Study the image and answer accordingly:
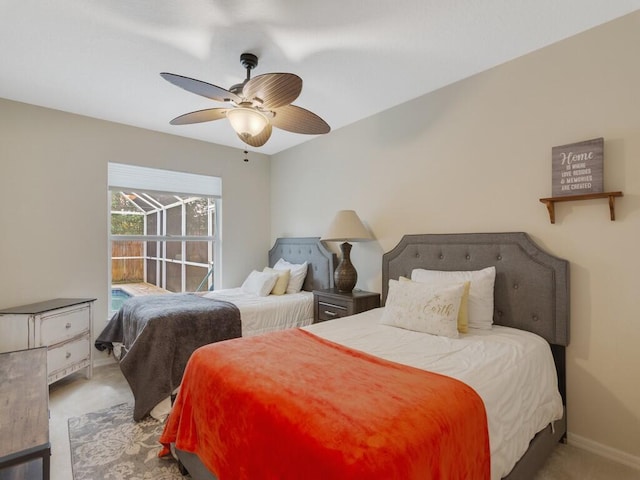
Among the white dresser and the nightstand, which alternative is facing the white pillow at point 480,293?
the white dresser

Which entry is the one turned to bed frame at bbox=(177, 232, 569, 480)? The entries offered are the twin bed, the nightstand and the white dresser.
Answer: the white dresser

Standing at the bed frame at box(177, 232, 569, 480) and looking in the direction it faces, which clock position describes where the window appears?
The window is roughly at 2 o'clock from the bed frame.

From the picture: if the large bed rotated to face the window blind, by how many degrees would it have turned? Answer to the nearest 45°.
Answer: approximately 90° to its right

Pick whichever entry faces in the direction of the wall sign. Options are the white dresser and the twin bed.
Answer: the white dresser

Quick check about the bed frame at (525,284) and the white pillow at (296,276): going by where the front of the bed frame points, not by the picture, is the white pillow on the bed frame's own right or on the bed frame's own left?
on the bed frame's own right

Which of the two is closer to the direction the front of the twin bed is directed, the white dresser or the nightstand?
the white dresser

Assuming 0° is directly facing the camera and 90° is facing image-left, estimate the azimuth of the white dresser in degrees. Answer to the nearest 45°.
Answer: approximately 315°

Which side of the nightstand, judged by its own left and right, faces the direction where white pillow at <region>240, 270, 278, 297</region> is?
right

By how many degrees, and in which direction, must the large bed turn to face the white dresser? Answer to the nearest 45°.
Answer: approximately 45° to its right

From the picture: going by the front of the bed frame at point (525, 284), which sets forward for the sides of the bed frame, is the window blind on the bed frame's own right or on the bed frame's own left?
on the bed frame's own right
